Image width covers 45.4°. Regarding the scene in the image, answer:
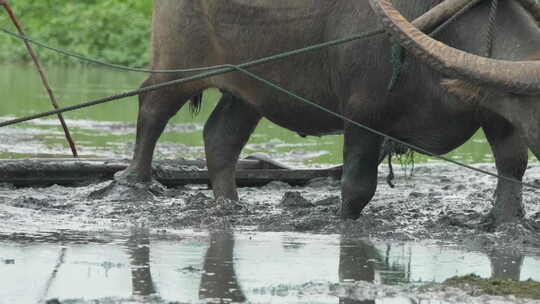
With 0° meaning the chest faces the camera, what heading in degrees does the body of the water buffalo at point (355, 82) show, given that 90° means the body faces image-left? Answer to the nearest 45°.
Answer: approximately 270°
